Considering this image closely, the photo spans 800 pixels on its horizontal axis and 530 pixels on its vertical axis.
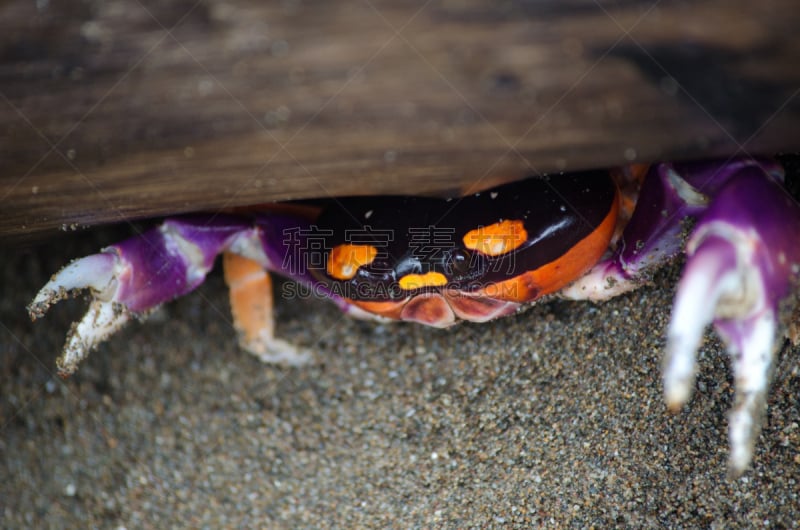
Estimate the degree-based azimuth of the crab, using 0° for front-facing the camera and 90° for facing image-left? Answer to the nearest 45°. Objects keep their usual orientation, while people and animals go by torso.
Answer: approximately 0°
